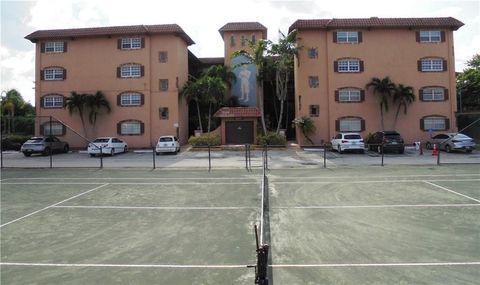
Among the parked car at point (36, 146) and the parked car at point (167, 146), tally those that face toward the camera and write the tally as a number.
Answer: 0

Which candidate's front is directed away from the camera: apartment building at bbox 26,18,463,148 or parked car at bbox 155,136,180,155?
the parked car

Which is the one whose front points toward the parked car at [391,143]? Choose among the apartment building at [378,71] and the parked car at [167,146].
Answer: the apartment building

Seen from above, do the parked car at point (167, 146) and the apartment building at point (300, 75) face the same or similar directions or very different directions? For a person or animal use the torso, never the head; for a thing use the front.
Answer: very different directions

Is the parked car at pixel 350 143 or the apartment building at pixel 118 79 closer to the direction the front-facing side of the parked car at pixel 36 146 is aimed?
the apartment building

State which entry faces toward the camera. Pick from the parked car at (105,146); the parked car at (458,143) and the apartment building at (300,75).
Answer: the apartment building

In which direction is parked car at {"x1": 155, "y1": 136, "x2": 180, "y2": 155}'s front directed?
away from the camera

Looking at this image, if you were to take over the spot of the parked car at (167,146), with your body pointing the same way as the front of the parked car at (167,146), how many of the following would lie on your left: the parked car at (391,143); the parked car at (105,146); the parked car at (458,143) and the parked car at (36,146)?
2

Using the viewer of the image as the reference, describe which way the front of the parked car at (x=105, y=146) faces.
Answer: facing away from the viewer and to the right of the viewer

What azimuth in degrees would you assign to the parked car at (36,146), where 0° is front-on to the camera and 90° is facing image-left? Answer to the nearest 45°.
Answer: approximately 225°

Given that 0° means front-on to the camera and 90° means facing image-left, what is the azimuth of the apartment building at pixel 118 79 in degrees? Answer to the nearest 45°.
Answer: approximately 0°
